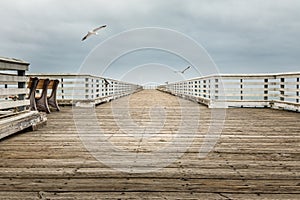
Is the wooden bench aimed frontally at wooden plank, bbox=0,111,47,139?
no

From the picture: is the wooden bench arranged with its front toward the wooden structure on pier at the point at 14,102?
no

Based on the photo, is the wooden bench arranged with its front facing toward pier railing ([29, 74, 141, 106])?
no
